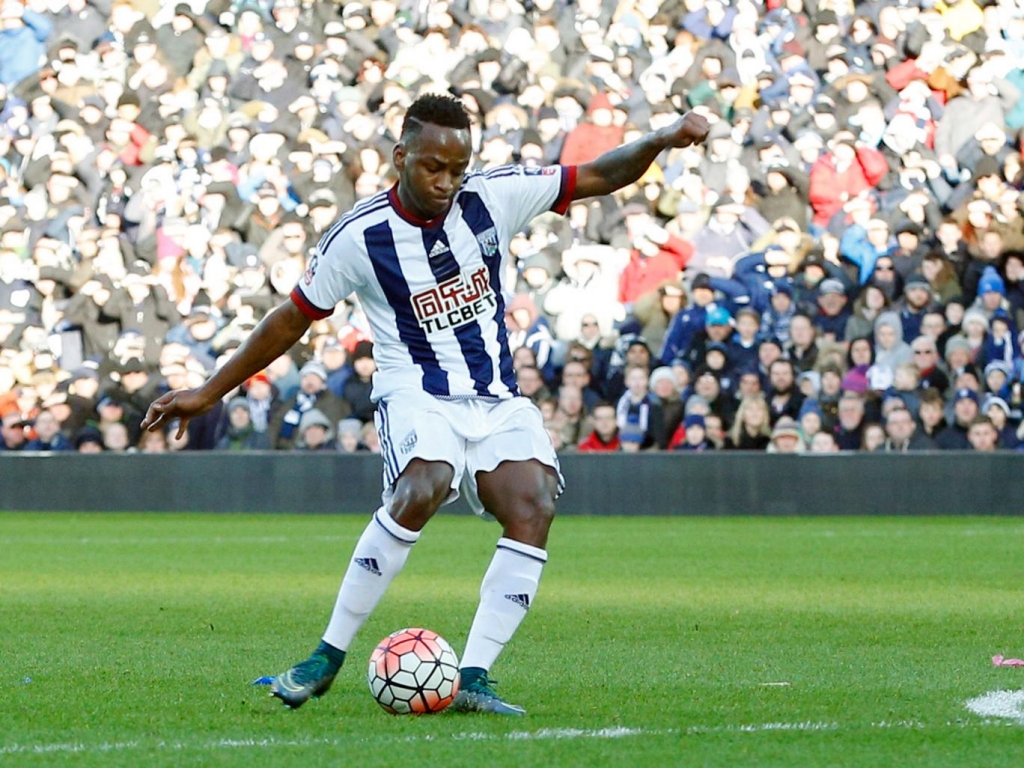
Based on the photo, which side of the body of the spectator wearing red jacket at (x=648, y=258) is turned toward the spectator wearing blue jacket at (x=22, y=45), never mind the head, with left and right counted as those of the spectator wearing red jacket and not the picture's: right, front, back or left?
right

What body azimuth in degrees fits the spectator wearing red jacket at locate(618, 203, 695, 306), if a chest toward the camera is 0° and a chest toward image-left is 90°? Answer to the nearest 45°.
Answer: approximately 45°

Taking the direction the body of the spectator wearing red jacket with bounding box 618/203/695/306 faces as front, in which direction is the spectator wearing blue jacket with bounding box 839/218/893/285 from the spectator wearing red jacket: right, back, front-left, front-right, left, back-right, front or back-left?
back-left

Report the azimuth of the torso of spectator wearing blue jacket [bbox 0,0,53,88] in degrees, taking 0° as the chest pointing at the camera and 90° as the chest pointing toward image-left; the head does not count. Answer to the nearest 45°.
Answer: approximately 0°

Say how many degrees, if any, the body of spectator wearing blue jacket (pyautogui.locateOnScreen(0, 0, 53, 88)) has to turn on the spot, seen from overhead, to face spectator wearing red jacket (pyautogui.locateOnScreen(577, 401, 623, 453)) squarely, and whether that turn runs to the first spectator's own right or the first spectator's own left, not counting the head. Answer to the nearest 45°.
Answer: approximately 45° to the first spectator's own left

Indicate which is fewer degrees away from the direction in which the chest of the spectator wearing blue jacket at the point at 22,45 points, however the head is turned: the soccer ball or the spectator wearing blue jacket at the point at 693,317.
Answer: the soccer ball

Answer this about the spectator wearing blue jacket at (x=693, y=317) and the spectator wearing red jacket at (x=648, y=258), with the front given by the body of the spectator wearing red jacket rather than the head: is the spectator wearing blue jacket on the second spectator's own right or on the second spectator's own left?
on the second spectator's own left

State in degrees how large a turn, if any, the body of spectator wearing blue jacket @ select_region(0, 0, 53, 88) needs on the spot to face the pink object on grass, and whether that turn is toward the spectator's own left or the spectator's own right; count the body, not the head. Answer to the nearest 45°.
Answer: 0° — they already face it

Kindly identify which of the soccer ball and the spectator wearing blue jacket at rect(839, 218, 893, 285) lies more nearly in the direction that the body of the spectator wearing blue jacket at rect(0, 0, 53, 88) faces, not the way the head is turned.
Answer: the soccer ball
